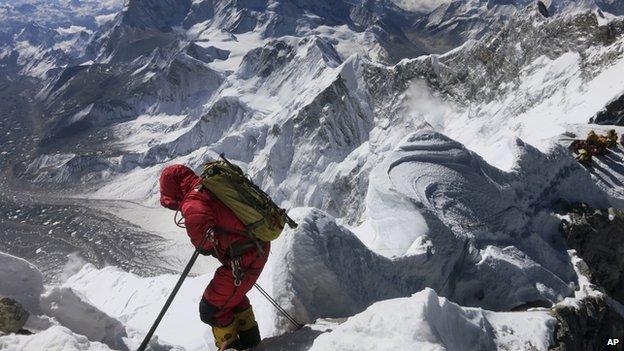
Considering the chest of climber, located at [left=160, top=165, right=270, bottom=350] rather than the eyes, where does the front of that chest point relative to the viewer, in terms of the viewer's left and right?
facing to the left of the viewer

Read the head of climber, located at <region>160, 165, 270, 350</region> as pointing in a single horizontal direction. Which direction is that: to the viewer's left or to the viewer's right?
to the viewer's left
